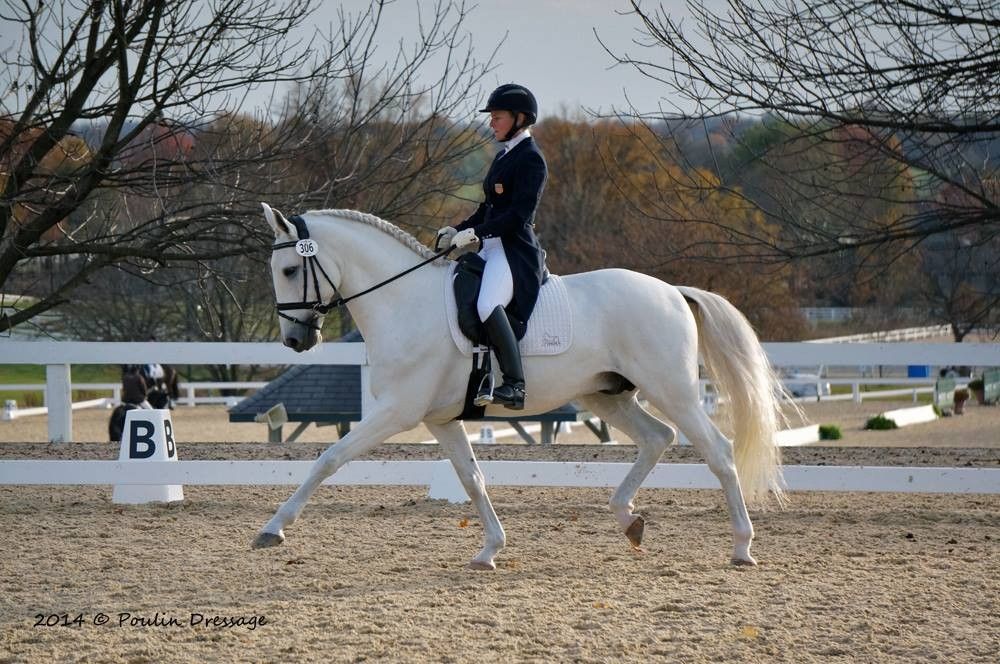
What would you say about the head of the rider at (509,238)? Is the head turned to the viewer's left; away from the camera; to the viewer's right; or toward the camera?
to the viewer's left

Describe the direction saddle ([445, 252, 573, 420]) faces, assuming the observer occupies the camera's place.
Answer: facing to the left of the viewer

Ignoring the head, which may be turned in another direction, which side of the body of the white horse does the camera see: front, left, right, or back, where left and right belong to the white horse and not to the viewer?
left

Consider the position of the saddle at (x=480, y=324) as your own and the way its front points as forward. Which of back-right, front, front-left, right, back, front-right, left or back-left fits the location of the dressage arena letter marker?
front-right

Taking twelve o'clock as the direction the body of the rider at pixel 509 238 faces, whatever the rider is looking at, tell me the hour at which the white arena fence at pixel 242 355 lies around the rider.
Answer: The white arena fence is roughly at 2 o'clock from the rider.

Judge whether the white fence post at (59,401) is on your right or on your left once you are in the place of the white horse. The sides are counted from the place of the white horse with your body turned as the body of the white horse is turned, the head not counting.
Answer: on your right

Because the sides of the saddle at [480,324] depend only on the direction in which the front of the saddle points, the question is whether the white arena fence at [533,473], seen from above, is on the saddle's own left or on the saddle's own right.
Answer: on the saddle's own right

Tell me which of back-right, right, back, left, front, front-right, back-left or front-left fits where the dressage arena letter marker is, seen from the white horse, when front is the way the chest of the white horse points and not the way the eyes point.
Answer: front-right

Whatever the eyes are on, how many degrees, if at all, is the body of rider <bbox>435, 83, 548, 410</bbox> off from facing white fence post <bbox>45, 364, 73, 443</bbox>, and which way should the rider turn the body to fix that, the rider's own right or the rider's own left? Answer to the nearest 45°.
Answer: approximately 45° to the rider's own right

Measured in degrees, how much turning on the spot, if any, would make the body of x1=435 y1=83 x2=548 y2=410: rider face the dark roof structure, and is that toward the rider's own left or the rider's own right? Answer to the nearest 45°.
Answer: approximately 90° to the rider's own right

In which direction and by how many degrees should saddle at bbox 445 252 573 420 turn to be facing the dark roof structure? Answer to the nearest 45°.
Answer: approximately 90° to its right

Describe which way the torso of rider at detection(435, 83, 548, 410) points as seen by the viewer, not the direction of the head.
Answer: to the viewer's left
